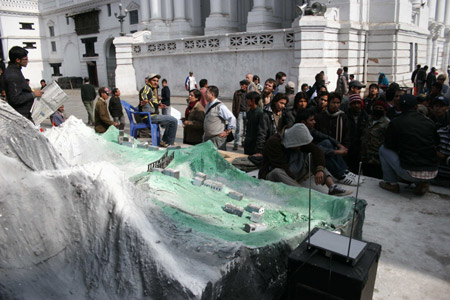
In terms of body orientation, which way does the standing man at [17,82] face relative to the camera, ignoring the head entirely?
to the viewer's right

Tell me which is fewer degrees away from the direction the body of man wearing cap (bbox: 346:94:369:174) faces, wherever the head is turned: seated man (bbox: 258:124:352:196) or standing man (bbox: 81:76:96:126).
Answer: the seated man

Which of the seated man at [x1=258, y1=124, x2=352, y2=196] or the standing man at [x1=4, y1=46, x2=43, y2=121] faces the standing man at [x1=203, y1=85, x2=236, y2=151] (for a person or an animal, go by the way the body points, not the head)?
the standing man at [x1=4, y1=46, x2=43, y2=121]

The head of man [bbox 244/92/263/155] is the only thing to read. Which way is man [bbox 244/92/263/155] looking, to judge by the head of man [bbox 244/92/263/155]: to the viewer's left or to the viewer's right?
to the viewer's left

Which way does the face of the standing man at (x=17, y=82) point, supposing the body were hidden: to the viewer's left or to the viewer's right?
to the viewer's right

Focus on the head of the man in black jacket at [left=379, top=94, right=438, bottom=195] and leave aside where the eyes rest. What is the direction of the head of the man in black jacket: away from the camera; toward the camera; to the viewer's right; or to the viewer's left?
away from the camera
